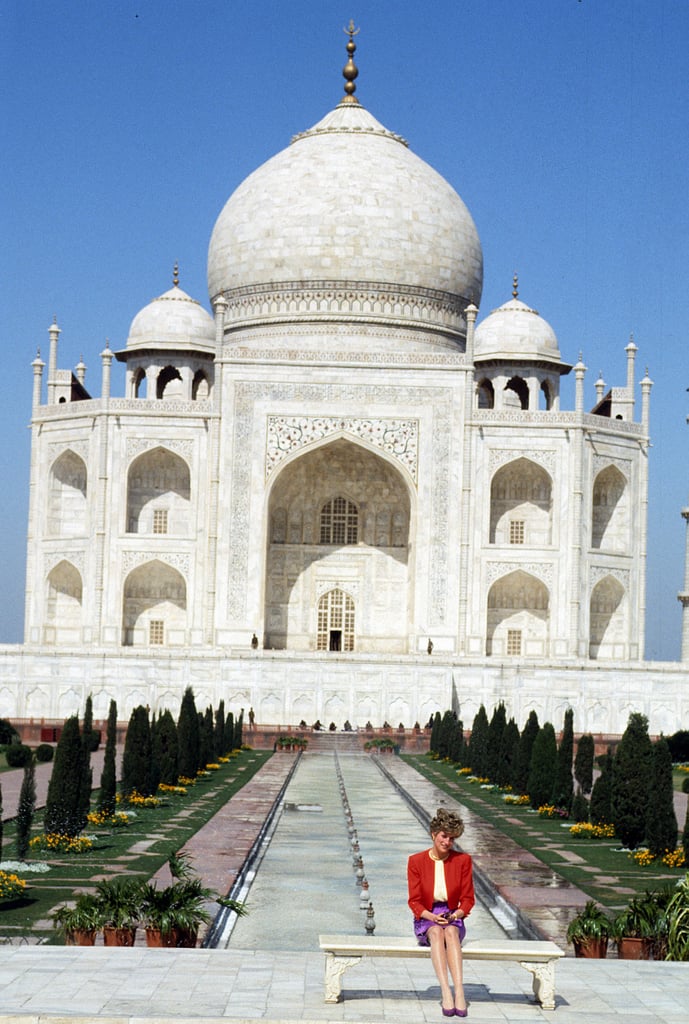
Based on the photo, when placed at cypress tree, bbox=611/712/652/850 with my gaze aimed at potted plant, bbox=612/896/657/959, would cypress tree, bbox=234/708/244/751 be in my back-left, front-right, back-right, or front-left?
back-right

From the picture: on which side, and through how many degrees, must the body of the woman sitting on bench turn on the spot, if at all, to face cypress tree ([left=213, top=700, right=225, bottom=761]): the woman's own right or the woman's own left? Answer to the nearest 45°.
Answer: approximately 180°

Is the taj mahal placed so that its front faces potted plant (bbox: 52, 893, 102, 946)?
yes

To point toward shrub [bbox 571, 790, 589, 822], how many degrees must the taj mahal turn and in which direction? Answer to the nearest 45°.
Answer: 0° — it already faces it

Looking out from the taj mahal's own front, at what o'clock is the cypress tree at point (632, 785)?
The cypress tree is roughly at 12 o'clock from the taj mahal.

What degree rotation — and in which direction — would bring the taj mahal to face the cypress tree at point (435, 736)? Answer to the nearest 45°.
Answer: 0° — it already faces it

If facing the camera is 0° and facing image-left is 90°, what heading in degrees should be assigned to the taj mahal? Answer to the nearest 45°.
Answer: approximately 0°

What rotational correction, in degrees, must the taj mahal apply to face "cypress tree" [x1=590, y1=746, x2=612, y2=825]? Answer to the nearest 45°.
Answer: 0° — it already faces it

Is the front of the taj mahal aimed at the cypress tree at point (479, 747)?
yes

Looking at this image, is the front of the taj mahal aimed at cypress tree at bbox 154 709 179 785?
yes

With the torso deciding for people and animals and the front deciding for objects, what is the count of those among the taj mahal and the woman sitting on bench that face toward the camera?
2

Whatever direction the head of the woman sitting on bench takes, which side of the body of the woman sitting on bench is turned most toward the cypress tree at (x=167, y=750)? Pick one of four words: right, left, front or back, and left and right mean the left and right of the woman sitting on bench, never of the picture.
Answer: back

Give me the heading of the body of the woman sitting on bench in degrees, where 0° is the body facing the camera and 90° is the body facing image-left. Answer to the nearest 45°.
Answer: approximately 0°
